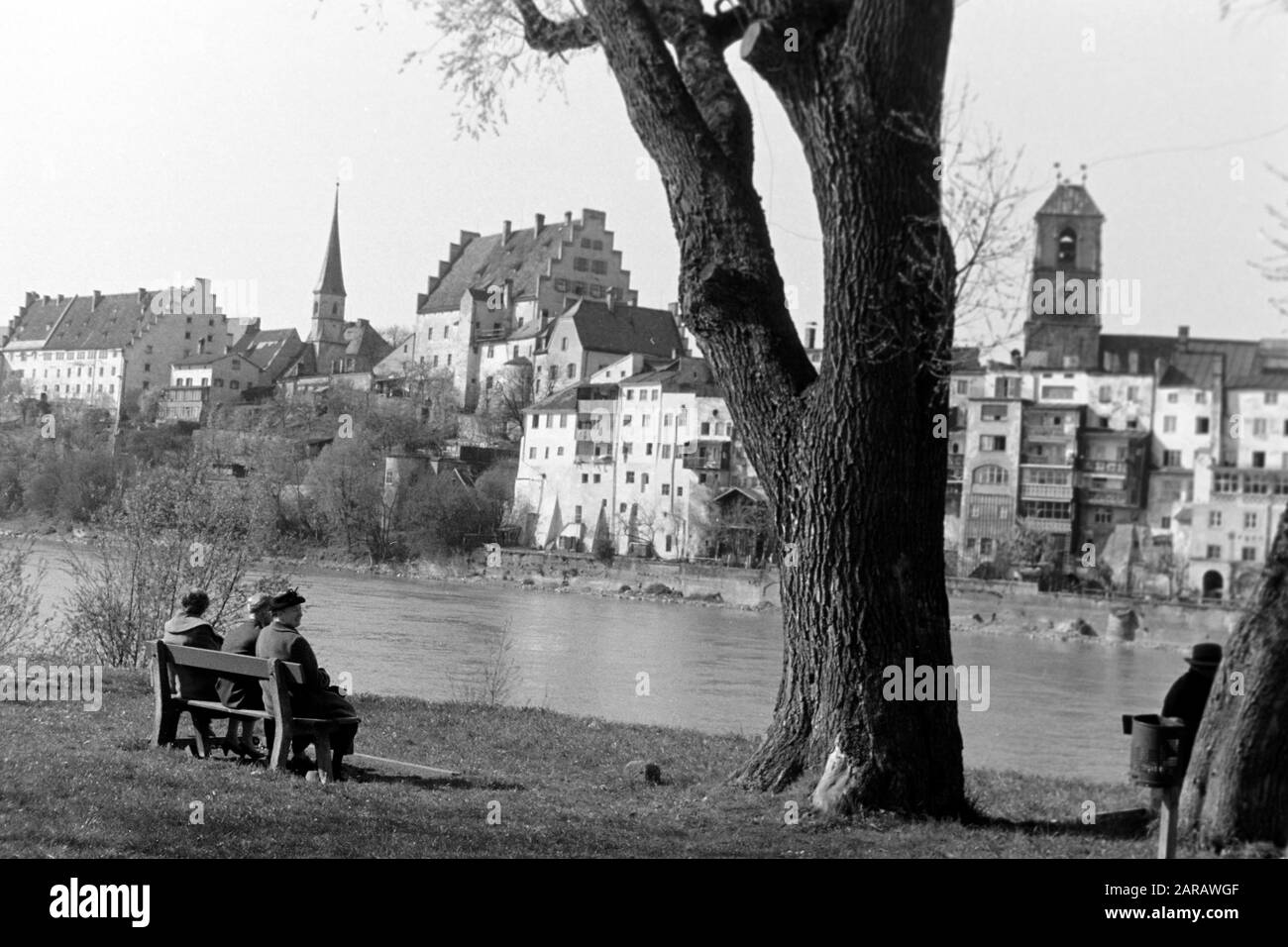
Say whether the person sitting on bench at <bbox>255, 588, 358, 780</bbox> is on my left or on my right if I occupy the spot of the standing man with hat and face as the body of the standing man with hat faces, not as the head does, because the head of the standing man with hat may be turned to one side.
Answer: on my left

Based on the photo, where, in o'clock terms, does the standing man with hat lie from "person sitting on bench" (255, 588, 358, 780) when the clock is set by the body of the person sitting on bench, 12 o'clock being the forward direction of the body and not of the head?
The standing man with hat is roughly at 2 o'clock from the person sitting on bench.

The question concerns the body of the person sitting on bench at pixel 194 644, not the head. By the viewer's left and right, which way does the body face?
facing away from the viewer and to the right of the viewer

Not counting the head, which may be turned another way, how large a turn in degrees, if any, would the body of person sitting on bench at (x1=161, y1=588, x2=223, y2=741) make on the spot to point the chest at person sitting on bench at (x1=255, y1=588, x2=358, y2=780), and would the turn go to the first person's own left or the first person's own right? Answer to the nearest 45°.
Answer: approximately 135° to the first person's own right

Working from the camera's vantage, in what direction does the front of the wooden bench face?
facing away from the viewer and to the right of the viewer

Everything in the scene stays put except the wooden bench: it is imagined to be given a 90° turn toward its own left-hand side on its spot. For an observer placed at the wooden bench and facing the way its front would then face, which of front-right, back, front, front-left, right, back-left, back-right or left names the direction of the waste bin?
back

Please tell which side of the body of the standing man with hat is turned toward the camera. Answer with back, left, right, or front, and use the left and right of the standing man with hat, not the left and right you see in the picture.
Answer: back

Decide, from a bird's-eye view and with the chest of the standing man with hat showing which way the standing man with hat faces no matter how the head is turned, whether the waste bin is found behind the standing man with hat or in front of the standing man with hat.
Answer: behind

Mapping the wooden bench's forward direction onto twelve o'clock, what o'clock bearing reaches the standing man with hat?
The standing man with hat is roughly at 2 o'clock from the wooden bench.

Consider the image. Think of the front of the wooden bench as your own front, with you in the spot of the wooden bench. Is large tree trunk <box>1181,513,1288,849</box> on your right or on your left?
on your right

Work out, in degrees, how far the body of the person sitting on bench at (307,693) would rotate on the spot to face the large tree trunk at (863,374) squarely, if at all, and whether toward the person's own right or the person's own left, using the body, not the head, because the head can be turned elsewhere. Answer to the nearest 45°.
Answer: approximately 90° to the person's own right

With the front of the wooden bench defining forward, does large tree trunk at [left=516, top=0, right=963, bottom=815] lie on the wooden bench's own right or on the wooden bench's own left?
on the wooden bench's own right
